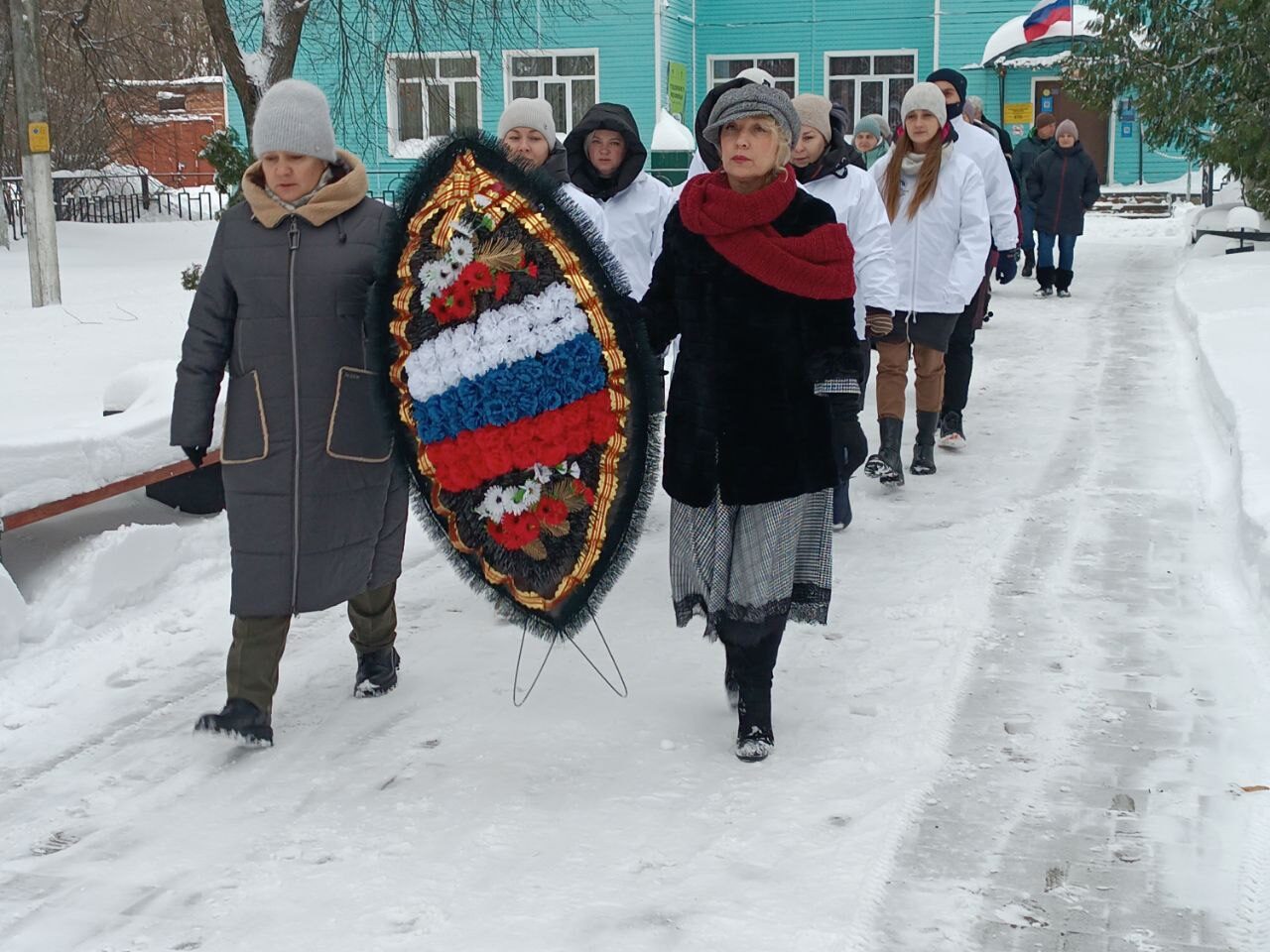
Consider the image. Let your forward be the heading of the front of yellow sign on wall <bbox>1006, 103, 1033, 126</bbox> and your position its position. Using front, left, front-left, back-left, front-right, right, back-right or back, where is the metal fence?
right

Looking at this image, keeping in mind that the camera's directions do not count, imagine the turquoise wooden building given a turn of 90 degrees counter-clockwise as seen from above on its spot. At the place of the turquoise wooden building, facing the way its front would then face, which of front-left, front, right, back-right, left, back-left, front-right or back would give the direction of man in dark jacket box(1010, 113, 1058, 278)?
right

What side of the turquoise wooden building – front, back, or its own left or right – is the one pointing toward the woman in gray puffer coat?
front

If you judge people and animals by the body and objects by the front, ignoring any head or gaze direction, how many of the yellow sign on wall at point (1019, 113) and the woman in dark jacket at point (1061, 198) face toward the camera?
2

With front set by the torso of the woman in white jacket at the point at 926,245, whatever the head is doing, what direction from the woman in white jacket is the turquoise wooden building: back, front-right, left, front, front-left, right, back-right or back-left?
back-right

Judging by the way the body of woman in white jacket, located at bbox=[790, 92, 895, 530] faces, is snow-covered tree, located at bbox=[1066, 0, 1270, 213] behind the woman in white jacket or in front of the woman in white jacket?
behind

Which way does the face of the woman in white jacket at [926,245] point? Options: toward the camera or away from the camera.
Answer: toward the camera

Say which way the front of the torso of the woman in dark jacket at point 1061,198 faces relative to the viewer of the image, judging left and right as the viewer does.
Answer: facing the viewer

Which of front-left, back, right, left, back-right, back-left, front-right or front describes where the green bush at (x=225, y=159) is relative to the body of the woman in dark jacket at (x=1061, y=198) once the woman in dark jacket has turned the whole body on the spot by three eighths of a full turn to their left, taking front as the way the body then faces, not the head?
back-left

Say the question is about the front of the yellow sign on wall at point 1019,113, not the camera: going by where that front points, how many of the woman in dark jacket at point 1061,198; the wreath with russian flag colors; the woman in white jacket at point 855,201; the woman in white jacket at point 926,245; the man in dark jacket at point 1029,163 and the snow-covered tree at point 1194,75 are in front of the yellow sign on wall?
6

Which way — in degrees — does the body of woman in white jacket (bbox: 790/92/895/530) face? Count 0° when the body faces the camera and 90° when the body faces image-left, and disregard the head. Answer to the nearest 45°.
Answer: approximately 45°

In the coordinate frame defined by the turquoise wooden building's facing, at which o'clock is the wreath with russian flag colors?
The wreath with russian flag colors is roughly at 12 o'clock from the turquoise wooden building.

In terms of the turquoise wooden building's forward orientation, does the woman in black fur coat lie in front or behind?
in front

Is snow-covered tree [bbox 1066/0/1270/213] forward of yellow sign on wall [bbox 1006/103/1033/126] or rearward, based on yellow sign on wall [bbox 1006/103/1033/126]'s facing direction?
forward

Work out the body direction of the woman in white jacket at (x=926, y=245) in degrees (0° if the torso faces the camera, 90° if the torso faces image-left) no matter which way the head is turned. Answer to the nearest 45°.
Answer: approximately 45°

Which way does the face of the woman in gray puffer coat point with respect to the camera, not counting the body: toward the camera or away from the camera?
toward the camera

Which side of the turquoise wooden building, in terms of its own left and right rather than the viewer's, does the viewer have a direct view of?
front

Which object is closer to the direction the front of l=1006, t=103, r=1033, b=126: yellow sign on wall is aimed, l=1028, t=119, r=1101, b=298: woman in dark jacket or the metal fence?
the woman in dark jacket

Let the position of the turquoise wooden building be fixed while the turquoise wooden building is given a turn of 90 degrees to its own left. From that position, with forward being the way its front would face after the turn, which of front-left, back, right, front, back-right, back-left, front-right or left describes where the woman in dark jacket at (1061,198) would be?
right
